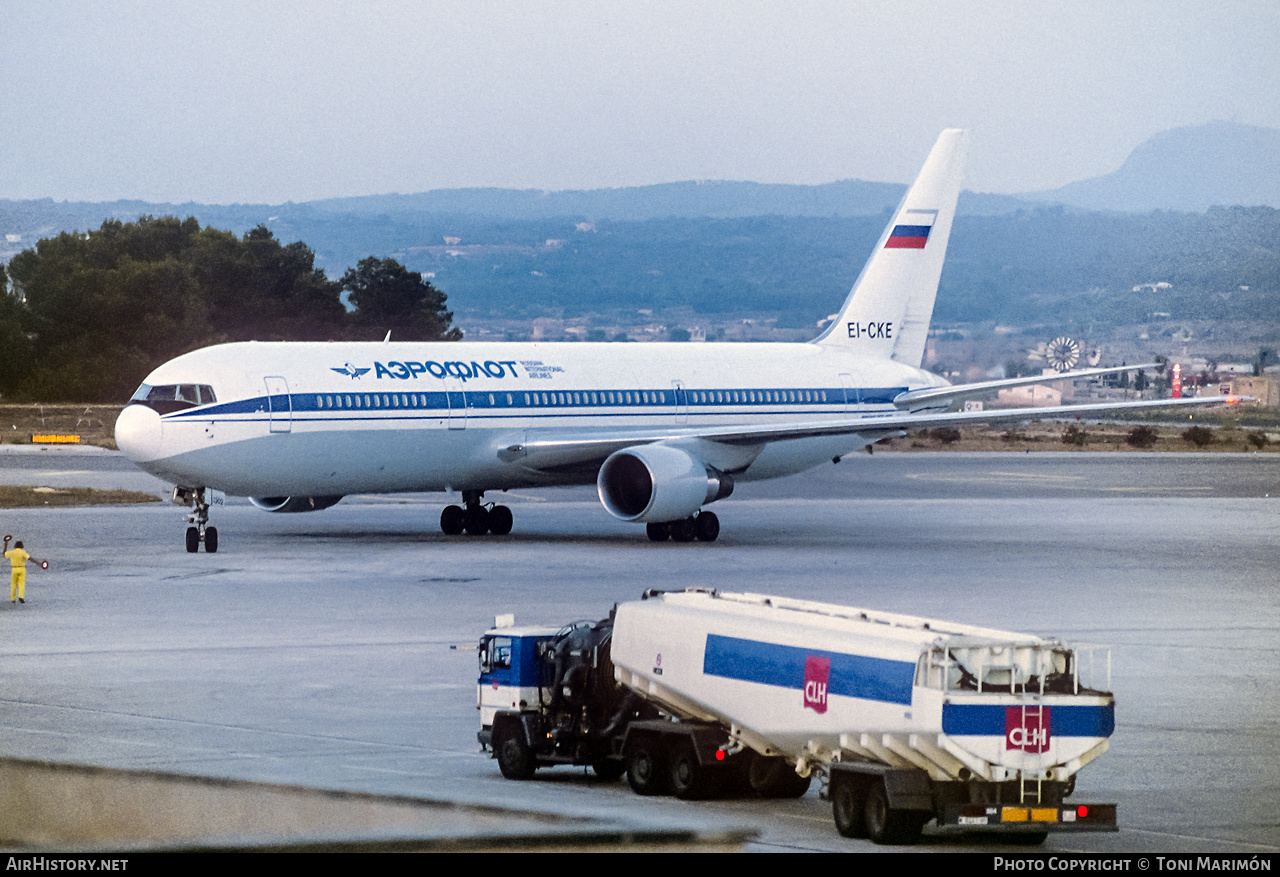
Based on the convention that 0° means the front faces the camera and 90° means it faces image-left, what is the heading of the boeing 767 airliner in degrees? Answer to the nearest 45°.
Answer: approximately 45°

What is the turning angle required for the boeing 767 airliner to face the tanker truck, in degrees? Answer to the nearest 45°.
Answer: approximately 45° to its left

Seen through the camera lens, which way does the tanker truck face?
facing away from the viewer and to the left of the viewer

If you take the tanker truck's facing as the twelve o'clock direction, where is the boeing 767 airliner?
The boeing 767 airliner is roughly at 1 o'clock from the tanker truck.

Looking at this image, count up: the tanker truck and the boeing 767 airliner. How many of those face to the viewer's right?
0
